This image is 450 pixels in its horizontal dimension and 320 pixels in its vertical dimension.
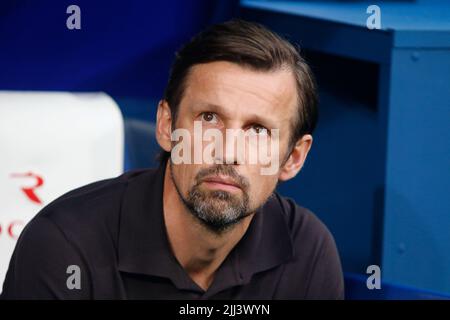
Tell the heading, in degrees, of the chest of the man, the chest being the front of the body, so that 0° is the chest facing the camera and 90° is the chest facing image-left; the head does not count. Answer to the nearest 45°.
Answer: approximately 0°
